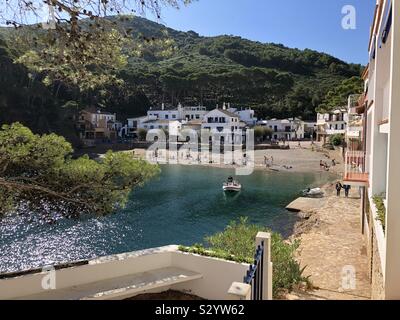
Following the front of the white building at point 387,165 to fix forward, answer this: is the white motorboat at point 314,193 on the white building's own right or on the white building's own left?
on the white building's own right

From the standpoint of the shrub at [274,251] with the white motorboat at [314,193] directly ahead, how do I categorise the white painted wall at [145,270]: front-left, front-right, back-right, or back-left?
back-left

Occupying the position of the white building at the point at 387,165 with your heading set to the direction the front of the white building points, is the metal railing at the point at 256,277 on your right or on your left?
on your left

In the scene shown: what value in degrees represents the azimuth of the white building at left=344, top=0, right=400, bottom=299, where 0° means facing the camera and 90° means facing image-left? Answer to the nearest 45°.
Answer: approximately 90°

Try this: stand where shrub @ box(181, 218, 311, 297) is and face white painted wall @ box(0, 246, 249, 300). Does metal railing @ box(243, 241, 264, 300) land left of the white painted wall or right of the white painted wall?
left

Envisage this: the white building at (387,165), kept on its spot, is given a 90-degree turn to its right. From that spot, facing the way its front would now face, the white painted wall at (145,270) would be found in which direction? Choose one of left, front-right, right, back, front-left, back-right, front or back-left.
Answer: left
